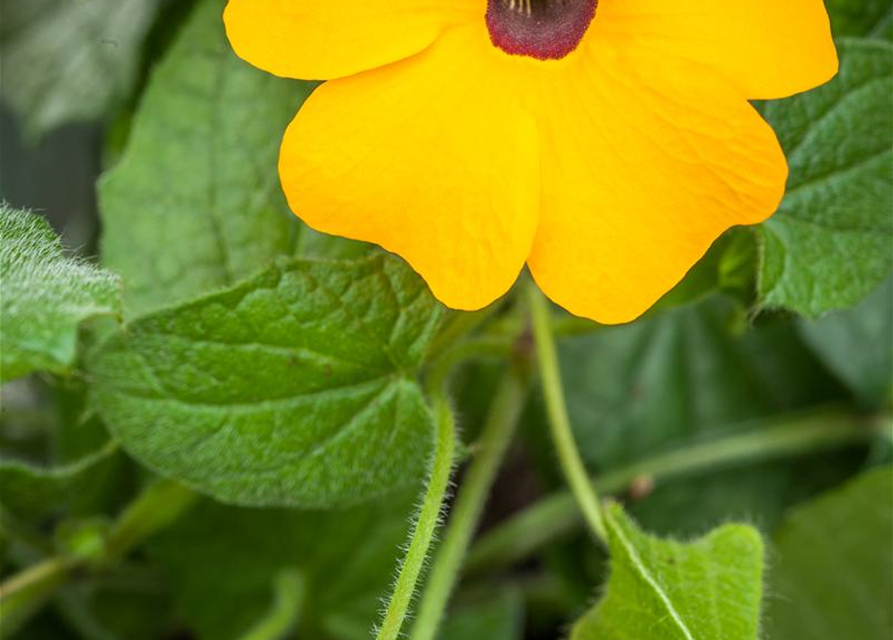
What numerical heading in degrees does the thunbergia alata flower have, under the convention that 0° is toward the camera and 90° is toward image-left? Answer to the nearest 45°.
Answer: approximately 0°

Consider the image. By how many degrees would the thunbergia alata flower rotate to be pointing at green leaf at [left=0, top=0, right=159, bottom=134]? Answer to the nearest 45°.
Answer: approximately 135° to its right
